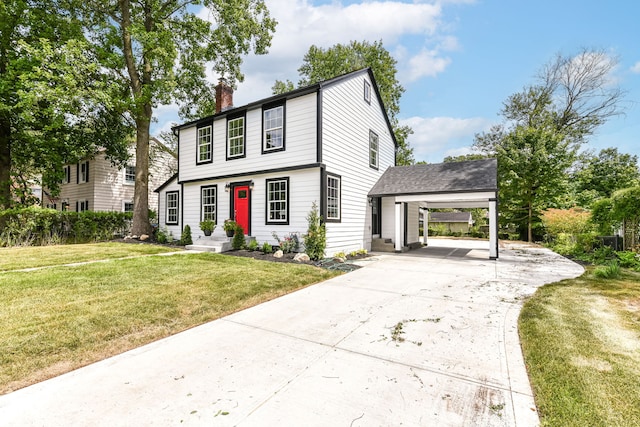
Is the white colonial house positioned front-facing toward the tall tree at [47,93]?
no

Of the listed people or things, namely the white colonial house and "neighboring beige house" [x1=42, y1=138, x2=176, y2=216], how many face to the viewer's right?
0

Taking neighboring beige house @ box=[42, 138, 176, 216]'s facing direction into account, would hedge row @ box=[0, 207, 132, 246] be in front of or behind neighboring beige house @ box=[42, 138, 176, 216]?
in front

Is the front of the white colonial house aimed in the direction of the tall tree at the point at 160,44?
no

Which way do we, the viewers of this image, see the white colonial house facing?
facing the viewer and to the left of the viewer

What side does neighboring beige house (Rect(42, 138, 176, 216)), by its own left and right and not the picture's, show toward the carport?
left

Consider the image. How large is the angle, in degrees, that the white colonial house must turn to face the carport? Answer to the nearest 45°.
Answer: approximately 135° to its left

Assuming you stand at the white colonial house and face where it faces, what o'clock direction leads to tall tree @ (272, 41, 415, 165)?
The tall tree is roughly at 5 o'clock from the white colonial house.

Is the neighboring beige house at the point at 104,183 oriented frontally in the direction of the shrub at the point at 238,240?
no

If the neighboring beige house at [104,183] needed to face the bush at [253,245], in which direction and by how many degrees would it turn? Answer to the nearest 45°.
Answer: approximately 45° to its left

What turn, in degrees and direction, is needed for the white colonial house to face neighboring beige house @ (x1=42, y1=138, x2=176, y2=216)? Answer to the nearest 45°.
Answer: approximately 90° to its right

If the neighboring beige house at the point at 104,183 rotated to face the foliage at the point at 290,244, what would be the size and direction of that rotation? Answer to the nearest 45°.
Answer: approximately 45° to its left

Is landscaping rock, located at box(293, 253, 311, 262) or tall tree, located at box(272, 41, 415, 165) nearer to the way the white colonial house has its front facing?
the landscaping rock

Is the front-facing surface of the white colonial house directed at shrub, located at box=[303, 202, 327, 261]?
no

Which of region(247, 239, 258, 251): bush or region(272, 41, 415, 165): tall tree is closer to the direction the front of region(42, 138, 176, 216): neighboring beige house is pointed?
the bush

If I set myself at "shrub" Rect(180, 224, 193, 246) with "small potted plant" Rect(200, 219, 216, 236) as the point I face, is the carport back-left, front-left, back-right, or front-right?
front-left
